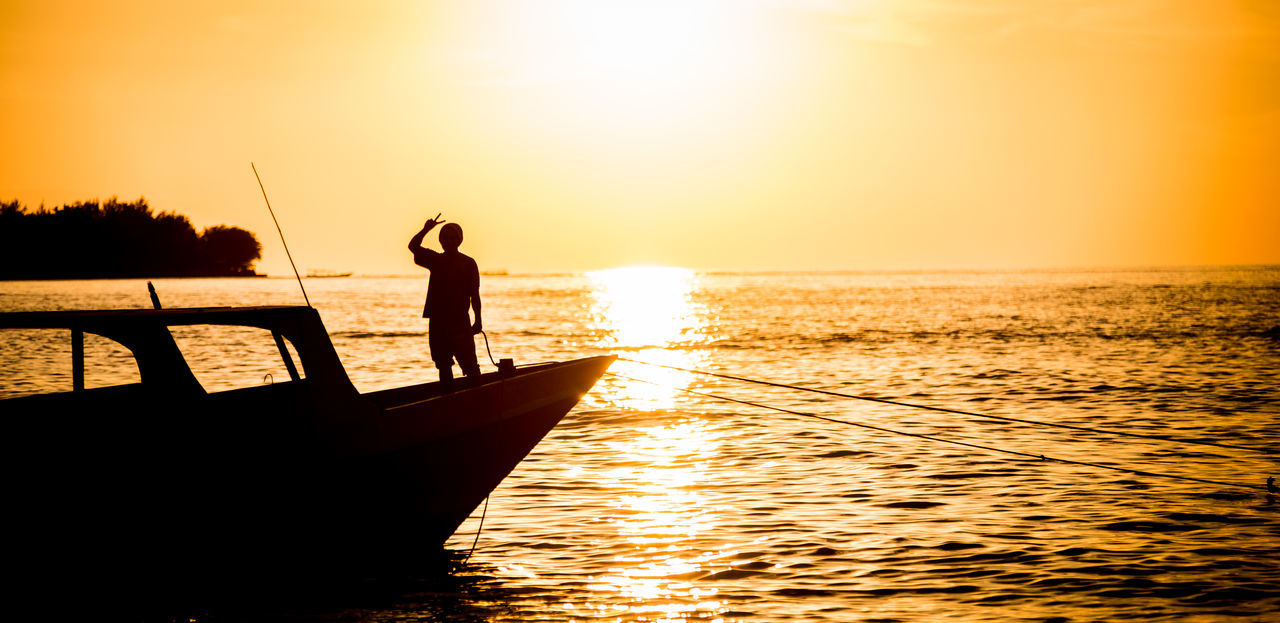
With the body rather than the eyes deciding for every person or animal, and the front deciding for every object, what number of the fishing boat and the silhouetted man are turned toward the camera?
1

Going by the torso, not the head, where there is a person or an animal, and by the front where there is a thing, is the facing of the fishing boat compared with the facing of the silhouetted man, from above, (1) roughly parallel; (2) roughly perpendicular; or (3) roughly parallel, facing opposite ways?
roughly perpendicular

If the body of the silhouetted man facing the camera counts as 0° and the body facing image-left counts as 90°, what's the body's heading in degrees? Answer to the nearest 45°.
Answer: approximately 0°

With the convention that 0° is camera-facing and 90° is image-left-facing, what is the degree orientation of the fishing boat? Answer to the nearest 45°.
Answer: approximately 270°
